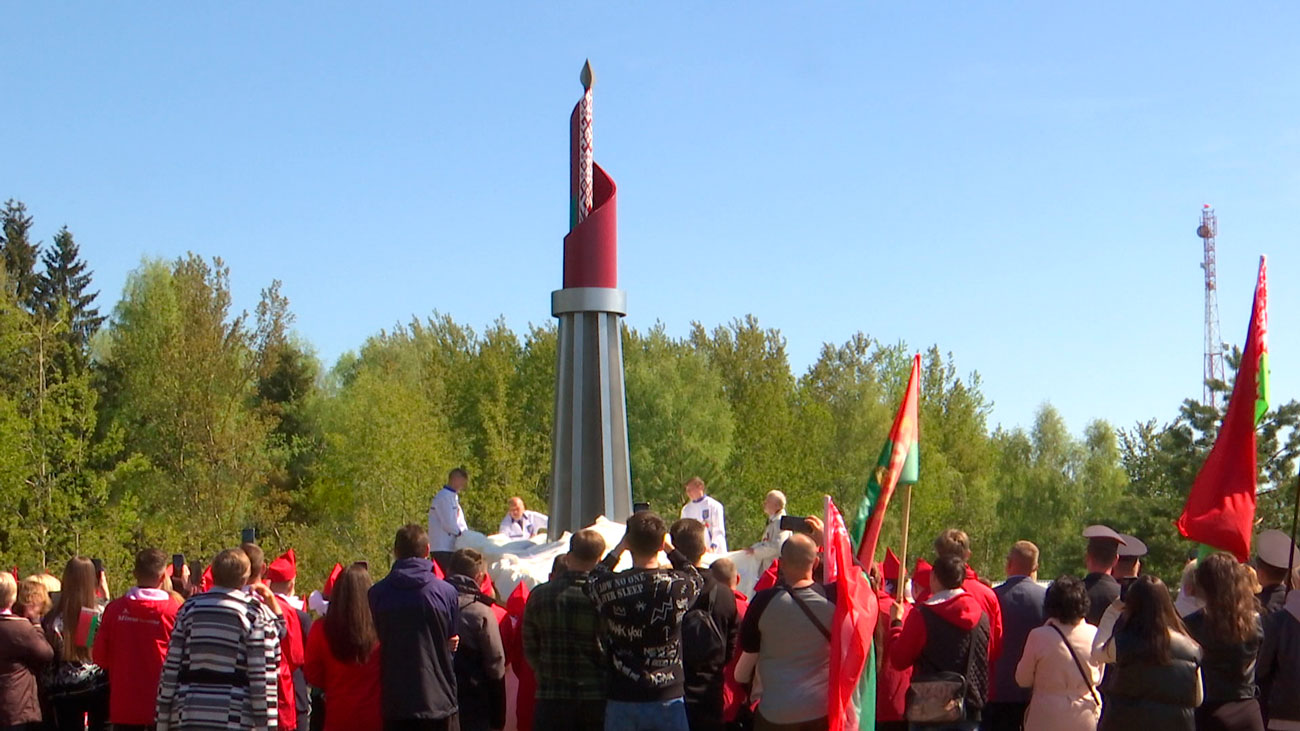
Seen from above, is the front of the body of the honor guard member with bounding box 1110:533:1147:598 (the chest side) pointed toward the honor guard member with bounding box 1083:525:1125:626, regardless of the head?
no

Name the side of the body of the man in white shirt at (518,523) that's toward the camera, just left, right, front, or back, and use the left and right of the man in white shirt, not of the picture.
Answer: front

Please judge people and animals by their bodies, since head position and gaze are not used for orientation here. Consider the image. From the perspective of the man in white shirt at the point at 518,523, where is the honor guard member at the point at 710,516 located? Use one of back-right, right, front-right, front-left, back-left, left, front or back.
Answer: front-left

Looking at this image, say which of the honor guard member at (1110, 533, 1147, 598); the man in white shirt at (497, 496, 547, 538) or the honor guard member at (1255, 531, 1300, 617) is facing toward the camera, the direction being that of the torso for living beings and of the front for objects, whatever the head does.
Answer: the man in white shirt

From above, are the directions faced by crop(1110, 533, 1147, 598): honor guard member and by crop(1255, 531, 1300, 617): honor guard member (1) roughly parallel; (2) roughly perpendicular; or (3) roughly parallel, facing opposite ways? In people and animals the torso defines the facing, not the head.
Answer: roughly parallel

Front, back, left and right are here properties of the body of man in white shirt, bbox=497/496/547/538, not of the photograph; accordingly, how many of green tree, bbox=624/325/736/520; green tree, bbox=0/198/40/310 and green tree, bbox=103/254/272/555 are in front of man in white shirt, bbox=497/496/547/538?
0

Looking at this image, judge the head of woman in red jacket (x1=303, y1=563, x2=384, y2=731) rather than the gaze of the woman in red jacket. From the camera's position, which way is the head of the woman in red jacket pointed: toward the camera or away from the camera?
away from the camera

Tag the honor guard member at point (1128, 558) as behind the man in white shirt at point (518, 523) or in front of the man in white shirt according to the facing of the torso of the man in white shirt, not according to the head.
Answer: in front

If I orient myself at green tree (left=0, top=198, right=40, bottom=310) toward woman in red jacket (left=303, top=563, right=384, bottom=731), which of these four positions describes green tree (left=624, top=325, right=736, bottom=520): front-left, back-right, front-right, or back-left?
front-left
